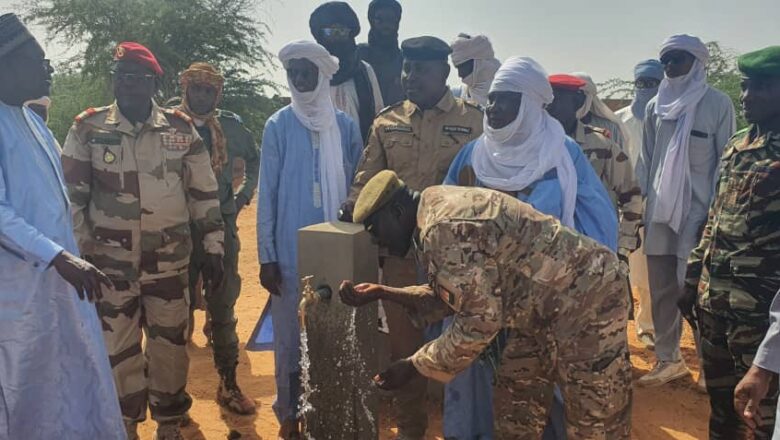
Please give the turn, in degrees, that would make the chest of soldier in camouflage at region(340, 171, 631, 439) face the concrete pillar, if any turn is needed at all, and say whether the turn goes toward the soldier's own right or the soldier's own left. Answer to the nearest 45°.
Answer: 0° — they already face it

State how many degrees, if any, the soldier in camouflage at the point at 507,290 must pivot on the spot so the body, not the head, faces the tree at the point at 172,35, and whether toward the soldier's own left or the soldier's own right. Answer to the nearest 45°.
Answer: approximately 45° to the soldier's own right

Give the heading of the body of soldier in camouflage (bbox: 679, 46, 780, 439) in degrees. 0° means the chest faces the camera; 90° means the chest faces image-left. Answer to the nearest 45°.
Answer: approximately 45°

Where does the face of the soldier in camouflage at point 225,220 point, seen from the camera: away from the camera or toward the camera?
toward the camera

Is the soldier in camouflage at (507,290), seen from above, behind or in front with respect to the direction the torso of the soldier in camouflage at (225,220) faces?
in front

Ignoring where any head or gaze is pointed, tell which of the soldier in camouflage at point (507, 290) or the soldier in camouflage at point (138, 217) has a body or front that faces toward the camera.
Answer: the soldier in camouflage at point (138, 217)

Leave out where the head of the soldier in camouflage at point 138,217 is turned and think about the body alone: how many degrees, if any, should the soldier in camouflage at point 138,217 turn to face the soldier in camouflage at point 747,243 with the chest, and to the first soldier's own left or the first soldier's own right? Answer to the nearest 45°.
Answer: approximately 45° to the first soldier's own left

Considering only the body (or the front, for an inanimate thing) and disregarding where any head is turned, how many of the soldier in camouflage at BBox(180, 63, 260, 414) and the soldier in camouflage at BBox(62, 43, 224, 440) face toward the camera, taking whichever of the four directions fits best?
2

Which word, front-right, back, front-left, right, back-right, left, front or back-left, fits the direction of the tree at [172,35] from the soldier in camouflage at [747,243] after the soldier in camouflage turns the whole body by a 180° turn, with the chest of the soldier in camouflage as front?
left

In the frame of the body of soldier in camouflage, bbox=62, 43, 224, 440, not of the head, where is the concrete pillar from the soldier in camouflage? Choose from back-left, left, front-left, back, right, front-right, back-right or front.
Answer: front-left

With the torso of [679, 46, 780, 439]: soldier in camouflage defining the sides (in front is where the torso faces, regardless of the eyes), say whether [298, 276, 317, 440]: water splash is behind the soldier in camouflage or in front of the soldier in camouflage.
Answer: in front

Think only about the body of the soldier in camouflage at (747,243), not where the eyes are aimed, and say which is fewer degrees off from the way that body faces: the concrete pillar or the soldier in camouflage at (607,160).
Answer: the concrete pillar

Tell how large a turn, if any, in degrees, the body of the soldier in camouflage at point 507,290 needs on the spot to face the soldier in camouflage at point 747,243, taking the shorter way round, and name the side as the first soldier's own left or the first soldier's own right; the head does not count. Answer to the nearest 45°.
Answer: approximately 135° to the first soldier's own right

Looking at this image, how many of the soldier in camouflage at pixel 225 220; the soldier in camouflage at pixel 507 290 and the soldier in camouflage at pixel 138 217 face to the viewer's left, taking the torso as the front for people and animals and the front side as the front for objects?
1

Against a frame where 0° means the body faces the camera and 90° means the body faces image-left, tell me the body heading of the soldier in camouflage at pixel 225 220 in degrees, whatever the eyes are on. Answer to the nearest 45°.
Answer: approximately 0°

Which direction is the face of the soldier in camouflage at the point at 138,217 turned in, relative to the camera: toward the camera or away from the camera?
toward the camera

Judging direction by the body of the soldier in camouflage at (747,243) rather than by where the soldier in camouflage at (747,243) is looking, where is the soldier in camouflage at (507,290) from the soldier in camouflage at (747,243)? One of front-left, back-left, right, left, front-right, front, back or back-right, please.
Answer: front

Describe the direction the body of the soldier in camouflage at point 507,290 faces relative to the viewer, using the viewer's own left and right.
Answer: facing to the left of the viewer

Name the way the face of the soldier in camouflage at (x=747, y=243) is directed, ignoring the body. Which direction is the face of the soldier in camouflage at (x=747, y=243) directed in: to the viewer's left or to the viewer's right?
to the viewer's left
